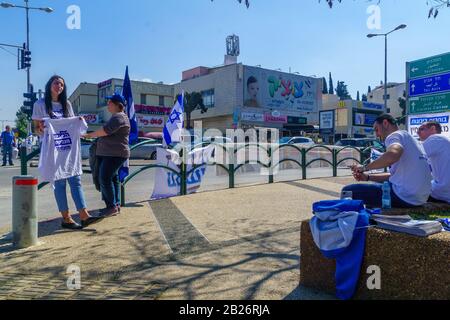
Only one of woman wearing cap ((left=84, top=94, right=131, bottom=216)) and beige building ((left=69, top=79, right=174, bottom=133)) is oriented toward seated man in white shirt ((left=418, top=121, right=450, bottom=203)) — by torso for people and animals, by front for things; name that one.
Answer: the beige building

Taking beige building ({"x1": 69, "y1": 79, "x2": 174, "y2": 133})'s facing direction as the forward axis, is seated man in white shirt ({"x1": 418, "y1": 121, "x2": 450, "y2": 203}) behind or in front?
in front

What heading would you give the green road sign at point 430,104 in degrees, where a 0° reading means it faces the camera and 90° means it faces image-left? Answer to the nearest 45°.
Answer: approximately 45°

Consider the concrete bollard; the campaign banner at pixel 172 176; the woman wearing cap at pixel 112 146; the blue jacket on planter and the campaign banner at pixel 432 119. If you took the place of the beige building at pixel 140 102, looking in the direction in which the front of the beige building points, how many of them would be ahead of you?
5

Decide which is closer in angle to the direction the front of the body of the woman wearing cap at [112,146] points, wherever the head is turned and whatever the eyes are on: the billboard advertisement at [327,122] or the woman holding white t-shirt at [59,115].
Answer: the woman holding white t-shirt

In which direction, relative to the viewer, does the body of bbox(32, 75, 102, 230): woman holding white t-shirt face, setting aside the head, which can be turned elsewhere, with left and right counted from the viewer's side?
facing the viewer and to the right of the viewer

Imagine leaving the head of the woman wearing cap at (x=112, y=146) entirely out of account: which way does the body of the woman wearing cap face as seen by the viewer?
to the viewer's left

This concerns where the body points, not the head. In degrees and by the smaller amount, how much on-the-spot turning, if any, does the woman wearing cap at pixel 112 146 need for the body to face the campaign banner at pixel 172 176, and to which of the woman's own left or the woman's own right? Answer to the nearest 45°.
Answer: approximately 135° to the woman's own right

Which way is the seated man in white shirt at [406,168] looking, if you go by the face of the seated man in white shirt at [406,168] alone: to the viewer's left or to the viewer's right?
to the viewer's left

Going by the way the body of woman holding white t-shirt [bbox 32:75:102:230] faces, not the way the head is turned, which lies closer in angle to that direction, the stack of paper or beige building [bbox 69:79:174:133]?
the stack of paper
